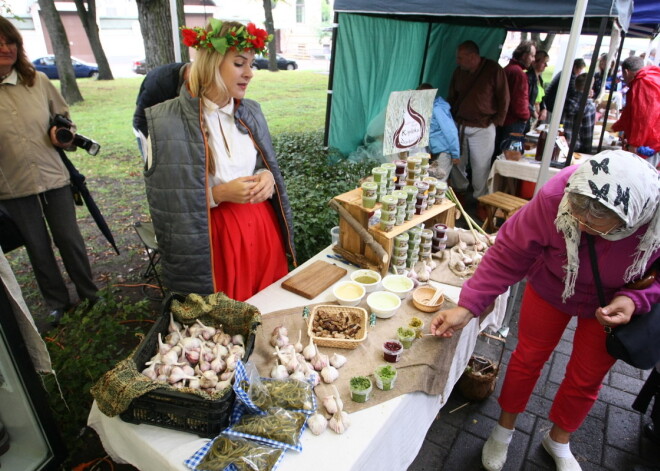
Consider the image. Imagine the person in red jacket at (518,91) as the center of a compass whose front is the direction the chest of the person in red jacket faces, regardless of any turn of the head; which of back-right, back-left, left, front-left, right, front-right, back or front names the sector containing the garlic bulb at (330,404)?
right

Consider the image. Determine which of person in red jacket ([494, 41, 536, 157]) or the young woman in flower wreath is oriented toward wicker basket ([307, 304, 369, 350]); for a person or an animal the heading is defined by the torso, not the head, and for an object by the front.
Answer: the young woman in flower wreath

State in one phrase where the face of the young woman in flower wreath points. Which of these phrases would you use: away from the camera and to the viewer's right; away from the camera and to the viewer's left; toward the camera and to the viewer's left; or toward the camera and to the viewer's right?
toward the camera and to the viewer's right

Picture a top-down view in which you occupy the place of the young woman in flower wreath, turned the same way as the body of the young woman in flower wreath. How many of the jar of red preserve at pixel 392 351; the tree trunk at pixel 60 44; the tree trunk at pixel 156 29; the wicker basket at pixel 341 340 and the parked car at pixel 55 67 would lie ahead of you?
2

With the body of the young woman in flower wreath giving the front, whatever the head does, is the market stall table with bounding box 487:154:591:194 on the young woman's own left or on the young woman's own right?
on the young woman's own left

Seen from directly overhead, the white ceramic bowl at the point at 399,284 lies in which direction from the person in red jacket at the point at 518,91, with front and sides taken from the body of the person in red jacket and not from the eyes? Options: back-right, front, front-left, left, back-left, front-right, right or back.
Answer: right

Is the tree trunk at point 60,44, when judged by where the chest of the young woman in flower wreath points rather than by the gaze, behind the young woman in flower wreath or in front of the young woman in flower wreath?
behind

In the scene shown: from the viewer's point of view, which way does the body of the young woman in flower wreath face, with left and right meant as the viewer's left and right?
facing the viewer and to the right of the viewer

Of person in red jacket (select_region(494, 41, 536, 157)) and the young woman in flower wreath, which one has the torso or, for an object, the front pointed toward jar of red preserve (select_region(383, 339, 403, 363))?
the young woman in flower wreath

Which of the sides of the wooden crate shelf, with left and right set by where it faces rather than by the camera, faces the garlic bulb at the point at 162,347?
right
